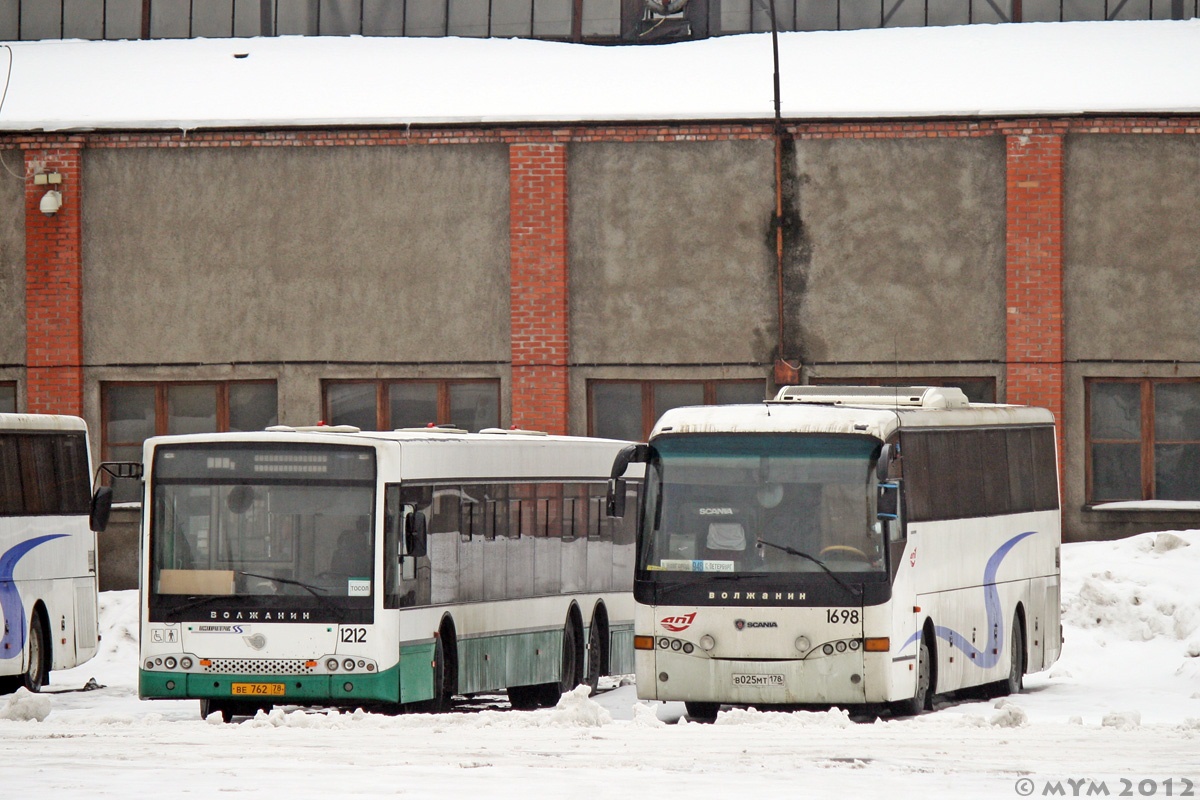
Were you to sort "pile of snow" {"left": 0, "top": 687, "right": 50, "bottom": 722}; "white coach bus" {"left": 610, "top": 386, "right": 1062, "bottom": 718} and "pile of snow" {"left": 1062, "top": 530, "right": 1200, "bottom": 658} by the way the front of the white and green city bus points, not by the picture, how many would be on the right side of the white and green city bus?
1

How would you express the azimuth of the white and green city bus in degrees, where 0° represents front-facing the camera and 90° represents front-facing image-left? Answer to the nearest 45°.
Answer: approximately 0°

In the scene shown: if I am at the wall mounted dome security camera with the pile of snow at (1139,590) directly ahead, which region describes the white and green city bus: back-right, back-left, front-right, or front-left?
front-right

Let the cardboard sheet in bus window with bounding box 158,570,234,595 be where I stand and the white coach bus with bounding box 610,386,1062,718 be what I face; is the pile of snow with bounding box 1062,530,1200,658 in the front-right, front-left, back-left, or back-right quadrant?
front-left

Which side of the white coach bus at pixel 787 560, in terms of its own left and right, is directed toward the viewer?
front

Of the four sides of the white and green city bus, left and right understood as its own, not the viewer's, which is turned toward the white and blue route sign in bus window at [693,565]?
left

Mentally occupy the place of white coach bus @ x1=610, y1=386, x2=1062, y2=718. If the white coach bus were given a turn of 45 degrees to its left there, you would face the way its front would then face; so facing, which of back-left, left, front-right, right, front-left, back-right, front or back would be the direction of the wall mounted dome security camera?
back

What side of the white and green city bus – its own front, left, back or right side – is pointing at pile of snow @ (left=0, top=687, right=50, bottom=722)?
front

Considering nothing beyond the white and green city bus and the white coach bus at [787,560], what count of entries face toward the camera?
2

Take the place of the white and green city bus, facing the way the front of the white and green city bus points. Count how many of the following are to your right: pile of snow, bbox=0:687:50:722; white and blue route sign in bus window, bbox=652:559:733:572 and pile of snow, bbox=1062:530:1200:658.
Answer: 1

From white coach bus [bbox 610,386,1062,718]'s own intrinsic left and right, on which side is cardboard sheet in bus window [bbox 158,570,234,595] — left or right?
on its right

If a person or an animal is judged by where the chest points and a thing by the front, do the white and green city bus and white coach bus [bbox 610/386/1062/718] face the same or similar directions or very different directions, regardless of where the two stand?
same or similar directions
